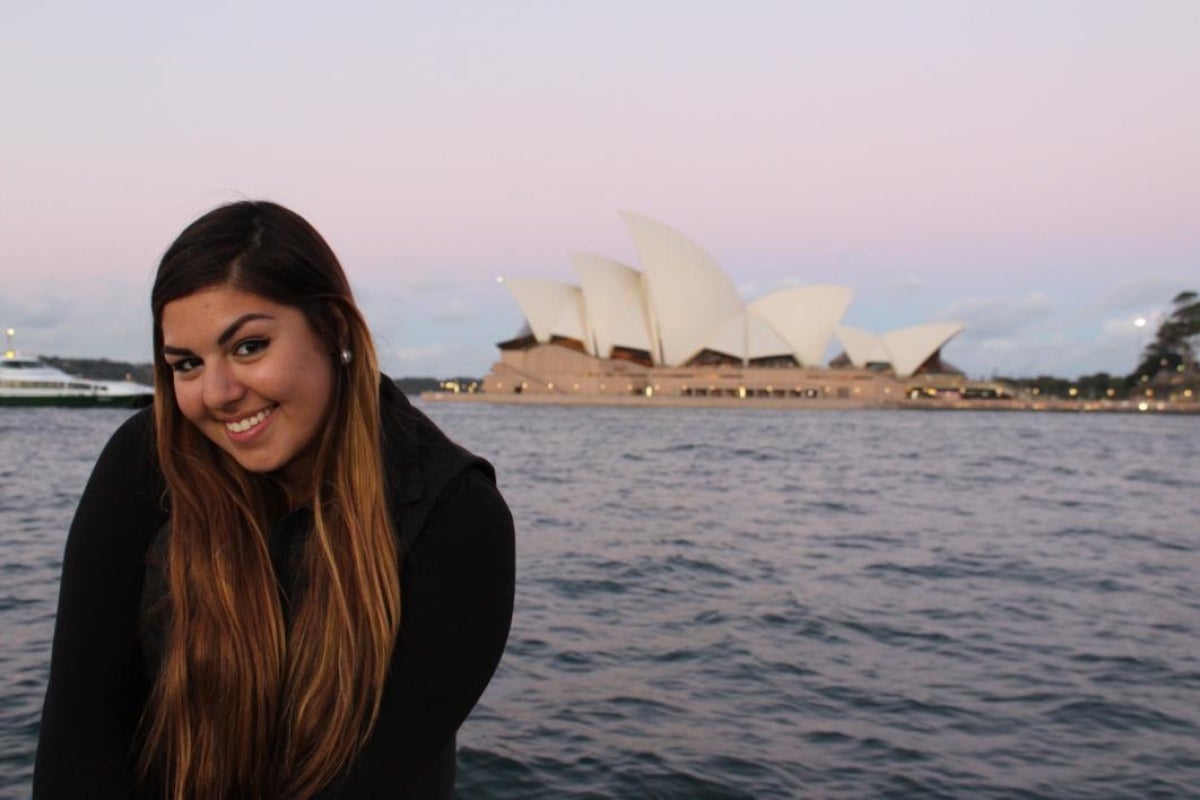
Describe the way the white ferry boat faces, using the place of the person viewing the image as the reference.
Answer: facing to the right of the viewer

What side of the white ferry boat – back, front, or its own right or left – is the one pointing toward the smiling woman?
right
